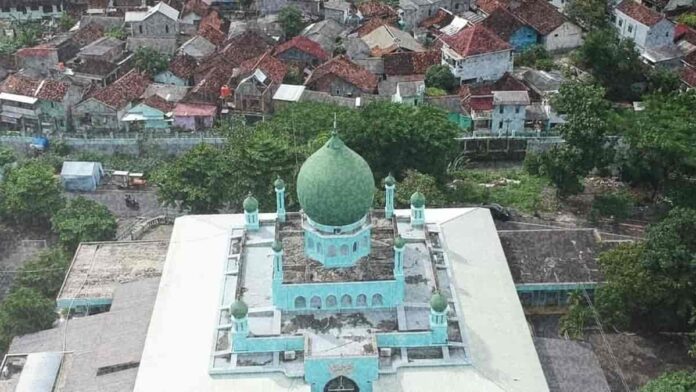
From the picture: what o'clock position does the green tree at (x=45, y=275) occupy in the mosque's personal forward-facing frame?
The green tree is roughly at 4 o'clock from the mosque.

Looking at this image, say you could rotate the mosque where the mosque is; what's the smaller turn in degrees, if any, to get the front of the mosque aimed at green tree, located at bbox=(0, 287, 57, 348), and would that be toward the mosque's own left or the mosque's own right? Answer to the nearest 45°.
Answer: approximately 90° to the mosque's own right

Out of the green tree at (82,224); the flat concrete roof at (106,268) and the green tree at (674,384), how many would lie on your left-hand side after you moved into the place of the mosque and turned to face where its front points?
1

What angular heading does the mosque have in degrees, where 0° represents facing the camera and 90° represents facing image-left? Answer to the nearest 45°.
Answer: approximately 0°

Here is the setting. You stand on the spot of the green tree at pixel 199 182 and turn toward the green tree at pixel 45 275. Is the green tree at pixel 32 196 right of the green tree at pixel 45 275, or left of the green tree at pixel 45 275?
right

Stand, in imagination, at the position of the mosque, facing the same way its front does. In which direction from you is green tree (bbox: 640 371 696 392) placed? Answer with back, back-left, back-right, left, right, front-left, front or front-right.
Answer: left

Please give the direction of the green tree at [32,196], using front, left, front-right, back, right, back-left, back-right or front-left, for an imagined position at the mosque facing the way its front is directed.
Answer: back-right

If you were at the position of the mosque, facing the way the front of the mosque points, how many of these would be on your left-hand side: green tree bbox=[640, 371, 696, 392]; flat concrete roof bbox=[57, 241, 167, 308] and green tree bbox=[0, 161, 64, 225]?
1

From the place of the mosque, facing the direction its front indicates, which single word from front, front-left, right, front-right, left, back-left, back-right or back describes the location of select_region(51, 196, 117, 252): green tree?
back-right

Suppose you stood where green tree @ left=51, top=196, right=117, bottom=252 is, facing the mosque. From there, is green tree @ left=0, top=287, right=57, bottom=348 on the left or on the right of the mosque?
right

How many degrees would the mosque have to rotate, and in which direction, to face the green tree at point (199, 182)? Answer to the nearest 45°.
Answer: approximately 135° to its right

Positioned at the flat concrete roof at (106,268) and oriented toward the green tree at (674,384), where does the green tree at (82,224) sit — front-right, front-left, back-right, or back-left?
back-left

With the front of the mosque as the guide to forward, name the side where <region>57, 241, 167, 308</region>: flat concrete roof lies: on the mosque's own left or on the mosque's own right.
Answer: on the mosque's own right

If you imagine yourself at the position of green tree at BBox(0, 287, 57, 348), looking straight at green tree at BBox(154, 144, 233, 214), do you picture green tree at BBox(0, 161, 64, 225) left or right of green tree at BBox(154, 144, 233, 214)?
left
